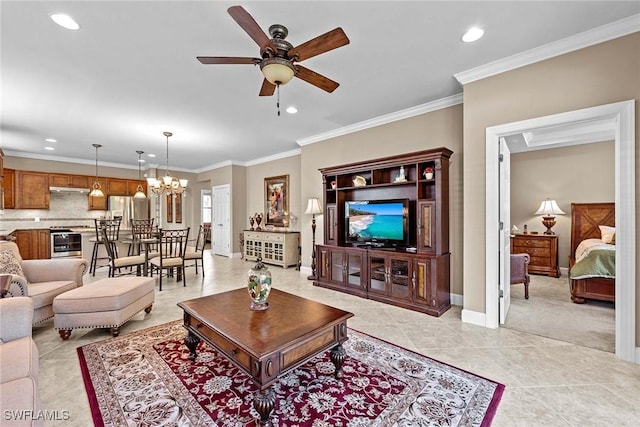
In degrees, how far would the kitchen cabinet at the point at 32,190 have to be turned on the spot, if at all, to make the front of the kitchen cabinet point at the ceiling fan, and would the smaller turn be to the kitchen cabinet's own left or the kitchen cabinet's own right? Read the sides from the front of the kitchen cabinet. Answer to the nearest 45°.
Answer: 0° — it already faces it

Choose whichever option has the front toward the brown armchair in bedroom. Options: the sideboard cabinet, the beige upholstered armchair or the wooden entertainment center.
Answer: the beige upholstered armchair

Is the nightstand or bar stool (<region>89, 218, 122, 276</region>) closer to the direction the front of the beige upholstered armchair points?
the nightstand

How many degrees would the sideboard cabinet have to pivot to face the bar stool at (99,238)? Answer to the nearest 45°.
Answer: approximately 45° to its right

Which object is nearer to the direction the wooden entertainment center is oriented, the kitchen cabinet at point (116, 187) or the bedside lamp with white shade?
the kitchen cabinet

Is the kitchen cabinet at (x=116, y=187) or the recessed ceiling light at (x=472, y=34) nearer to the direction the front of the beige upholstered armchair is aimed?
the recessed ceiling light

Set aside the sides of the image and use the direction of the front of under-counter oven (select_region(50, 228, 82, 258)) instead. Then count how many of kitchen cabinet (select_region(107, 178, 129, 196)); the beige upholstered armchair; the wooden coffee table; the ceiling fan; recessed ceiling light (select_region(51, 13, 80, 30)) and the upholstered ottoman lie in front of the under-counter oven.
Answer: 5
